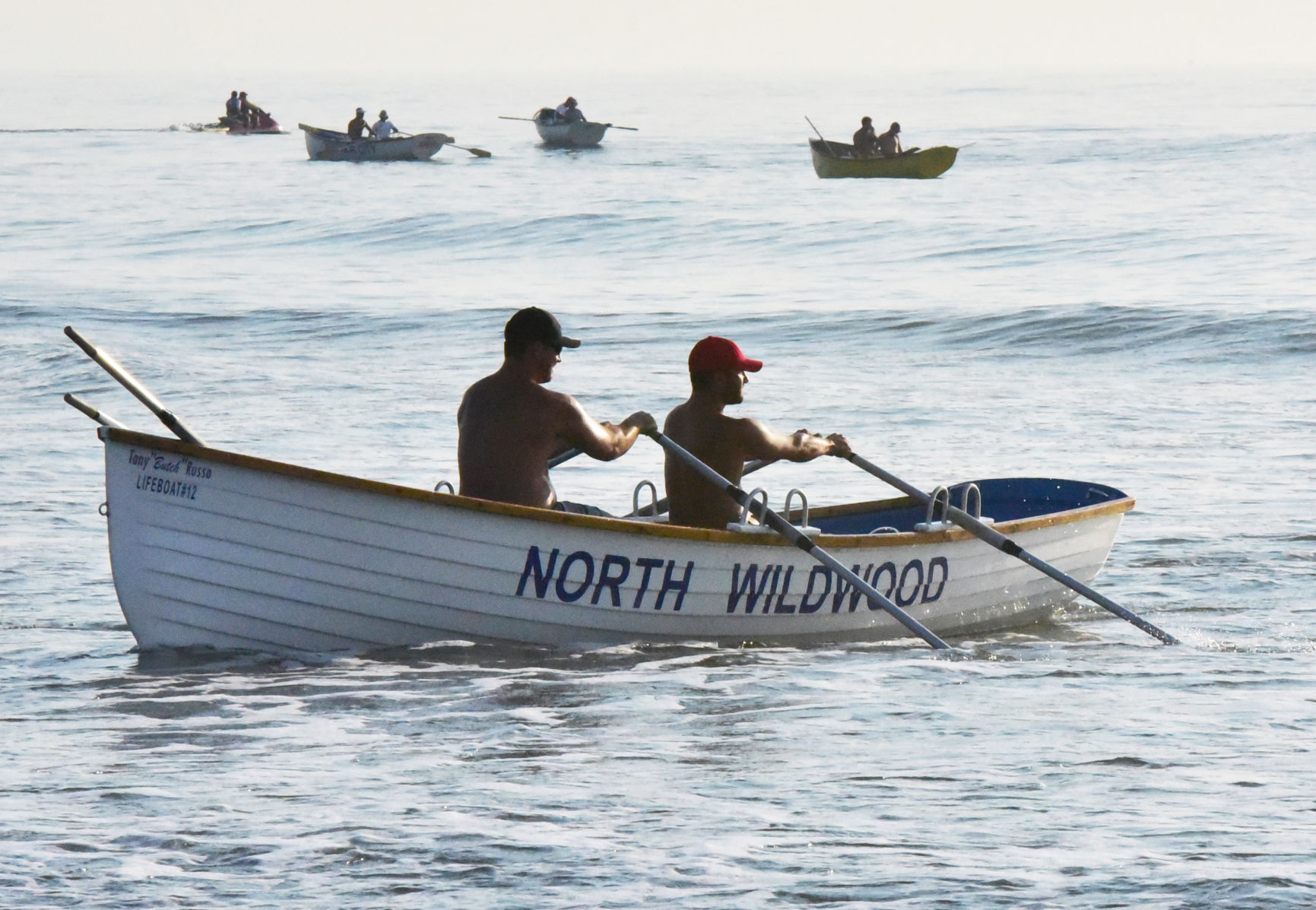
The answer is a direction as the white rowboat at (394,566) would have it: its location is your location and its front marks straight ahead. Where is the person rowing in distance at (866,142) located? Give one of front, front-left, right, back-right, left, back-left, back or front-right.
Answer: back-right

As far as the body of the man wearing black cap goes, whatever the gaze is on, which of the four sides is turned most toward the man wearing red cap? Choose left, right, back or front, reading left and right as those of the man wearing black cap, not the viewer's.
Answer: front

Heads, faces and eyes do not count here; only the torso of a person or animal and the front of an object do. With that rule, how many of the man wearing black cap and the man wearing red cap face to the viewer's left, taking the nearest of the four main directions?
0

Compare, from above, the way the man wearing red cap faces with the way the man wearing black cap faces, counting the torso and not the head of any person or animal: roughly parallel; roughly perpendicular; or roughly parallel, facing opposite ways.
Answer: roughly parallel

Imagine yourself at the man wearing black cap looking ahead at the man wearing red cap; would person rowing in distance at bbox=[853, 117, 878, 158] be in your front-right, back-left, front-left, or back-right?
front-left

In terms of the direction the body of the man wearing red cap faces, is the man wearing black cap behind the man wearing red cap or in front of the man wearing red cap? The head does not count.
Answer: behind

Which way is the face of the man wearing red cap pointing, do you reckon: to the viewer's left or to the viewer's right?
to the viewer's right

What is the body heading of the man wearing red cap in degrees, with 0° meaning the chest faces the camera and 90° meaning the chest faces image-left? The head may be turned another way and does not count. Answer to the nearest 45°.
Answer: approximately 225°
